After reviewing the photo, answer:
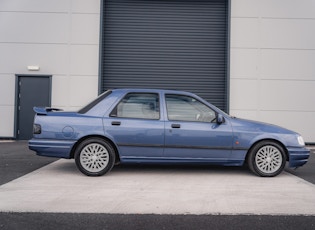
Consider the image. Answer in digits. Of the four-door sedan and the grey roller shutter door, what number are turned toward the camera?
1

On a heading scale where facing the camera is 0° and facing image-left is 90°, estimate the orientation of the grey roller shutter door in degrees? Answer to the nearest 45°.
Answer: approximately 0°

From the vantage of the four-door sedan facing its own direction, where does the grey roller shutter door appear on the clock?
The grey roller shutter door is roughly at 9 o'clock from the four-door sedan.

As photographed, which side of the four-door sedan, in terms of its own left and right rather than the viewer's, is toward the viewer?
right

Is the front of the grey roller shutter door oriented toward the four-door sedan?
yes

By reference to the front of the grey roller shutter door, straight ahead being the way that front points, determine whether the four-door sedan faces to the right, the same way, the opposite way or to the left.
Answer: to the left
